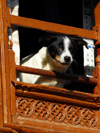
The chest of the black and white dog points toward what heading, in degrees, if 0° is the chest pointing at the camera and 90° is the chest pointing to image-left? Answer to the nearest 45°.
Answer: approximately 315°
